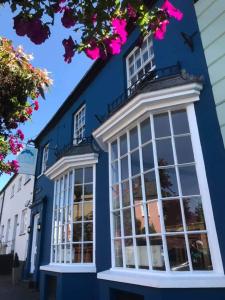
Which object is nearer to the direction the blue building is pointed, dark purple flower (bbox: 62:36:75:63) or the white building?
the dark purple flower

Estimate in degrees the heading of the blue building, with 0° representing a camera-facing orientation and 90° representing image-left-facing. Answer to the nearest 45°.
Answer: approximately 45°

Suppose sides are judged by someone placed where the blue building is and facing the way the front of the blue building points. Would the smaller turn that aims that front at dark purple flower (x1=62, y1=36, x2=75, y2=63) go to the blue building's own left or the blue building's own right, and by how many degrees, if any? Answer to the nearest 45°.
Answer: approximately 45° to the blue building's own left

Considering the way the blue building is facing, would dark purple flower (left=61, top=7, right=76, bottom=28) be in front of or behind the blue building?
in front

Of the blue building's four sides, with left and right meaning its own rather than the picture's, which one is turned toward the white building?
right
